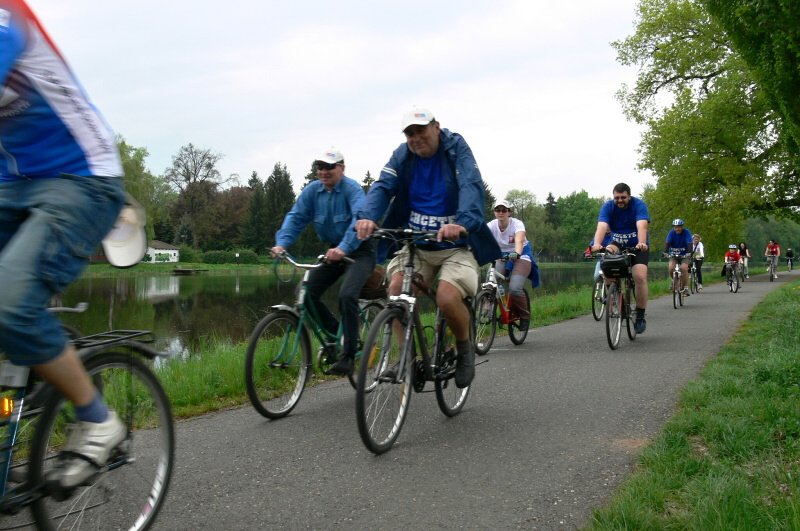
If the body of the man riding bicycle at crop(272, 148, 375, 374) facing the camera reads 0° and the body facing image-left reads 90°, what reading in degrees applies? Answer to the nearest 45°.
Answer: approximately 45°

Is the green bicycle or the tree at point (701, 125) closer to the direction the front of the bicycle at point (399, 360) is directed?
the green bicycle

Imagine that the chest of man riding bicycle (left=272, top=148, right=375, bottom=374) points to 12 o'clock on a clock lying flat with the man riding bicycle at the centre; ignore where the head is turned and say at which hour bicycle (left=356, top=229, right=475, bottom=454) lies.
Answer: The bicycle is roughly at 10 o'clock from the man riding bicycle.

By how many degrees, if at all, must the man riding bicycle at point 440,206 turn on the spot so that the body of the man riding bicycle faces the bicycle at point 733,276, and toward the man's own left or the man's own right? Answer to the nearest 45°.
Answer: approximately 180°

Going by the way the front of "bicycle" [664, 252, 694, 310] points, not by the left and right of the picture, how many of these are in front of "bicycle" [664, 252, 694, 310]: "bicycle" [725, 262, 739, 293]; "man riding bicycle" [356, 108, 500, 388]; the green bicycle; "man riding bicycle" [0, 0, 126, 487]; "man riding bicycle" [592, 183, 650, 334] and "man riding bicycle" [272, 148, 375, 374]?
5

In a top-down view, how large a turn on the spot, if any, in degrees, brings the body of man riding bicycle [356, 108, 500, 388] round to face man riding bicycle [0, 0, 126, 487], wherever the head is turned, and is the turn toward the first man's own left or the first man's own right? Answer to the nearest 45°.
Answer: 0° — they already face them

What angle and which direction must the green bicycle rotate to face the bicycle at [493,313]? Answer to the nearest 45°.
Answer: approximately 180°

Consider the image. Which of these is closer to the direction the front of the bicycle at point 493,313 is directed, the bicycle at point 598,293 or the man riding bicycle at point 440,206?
the man riding bicycle

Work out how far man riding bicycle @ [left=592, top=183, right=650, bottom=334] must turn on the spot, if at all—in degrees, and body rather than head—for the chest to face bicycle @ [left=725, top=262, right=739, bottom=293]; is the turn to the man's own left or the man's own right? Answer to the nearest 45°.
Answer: approximately 180°

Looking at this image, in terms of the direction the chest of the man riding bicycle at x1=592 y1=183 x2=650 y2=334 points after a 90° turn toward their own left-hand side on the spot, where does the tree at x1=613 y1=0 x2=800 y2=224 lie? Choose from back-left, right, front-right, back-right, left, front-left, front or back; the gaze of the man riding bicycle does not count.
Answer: left

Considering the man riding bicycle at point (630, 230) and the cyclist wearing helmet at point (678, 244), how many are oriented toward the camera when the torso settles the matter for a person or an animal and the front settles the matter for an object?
2
